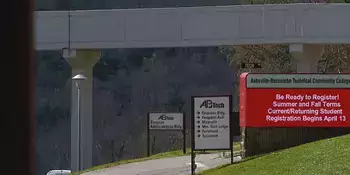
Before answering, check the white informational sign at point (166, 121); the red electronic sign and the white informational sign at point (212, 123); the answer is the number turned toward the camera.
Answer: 3

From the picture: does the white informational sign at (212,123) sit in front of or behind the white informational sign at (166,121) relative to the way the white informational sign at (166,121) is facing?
in front

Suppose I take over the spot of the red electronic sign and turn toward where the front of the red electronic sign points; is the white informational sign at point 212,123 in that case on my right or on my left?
on my right

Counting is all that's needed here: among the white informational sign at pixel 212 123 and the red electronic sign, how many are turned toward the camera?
2

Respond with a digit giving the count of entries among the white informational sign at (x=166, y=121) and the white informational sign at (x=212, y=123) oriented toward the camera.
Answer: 2

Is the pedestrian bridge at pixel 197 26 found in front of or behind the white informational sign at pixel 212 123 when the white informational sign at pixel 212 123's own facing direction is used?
behind

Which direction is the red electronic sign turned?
toward the camera

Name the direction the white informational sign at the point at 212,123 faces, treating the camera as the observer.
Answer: facing the viewer
